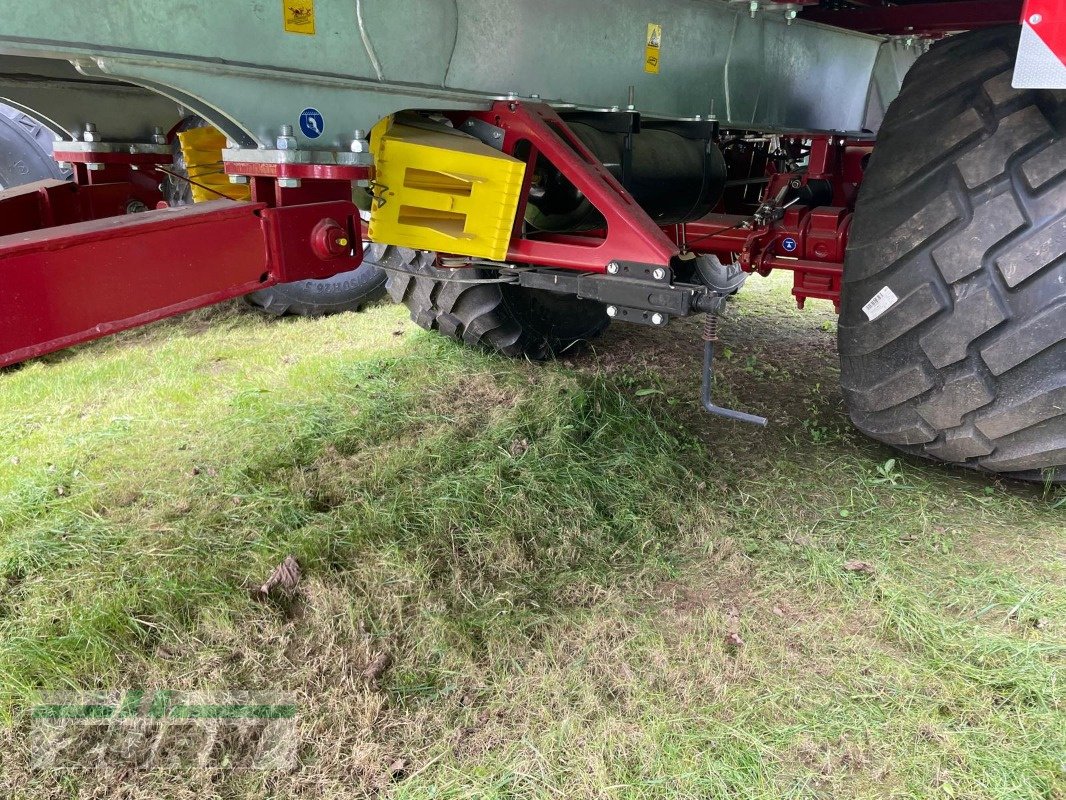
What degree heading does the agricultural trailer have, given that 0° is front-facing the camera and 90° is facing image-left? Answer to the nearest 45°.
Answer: approximately 45°
